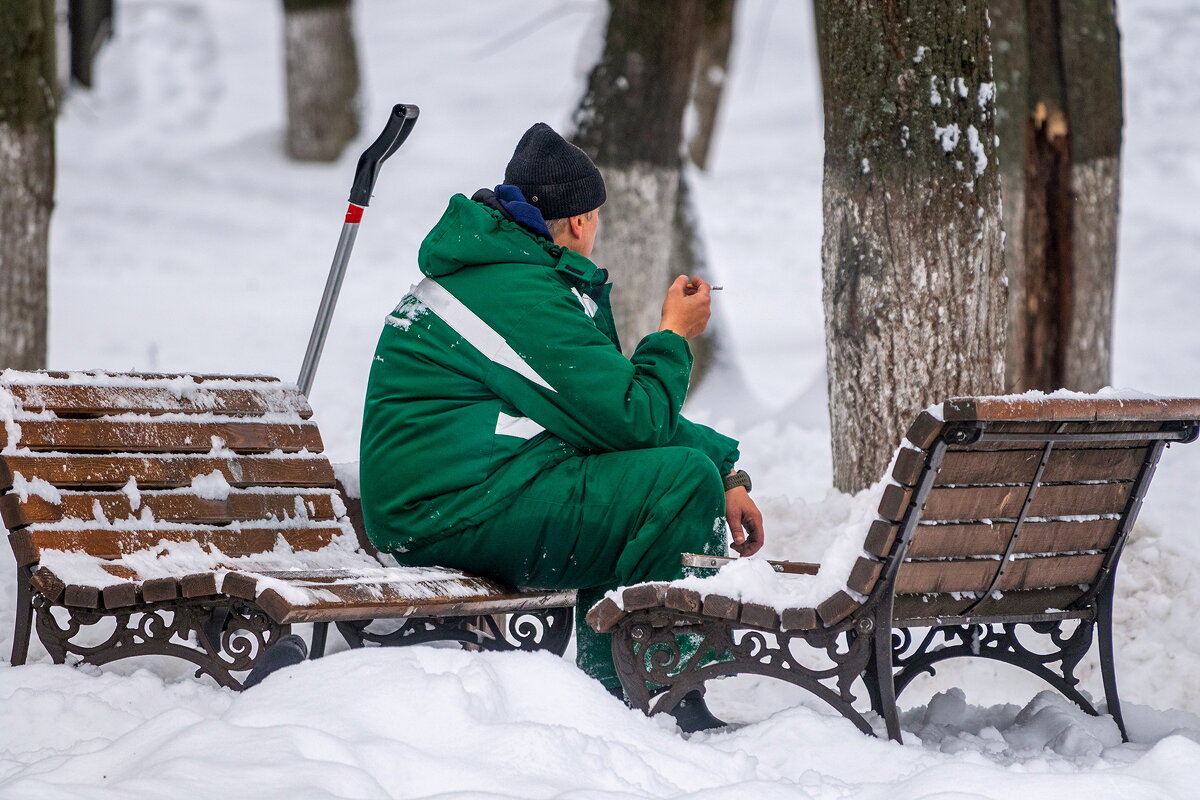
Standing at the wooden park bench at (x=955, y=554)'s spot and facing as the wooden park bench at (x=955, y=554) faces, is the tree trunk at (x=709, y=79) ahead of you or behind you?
ahead

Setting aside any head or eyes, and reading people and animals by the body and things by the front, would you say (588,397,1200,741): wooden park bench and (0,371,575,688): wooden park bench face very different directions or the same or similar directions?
very different directions

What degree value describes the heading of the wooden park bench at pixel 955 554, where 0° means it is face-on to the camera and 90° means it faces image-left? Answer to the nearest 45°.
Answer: approximately 135°

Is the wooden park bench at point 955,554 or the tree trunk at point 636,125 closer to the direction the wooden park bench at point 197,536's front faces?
the wooden park bench

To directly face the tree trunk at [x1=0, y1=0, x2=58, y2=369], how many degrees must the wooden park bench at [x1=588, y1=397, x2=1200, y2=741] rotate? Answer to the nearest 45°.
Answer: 0° — it already faces it

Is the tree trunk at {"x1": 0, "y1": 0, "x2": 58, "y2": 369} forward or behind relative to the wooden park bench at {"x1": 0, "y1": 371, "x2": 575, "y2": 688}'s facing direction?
behind

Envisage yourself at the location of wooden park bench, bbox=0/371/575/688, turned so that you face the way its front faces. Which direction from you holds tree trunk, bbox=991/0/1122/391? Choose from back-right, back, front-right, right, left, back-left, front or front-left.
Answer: left

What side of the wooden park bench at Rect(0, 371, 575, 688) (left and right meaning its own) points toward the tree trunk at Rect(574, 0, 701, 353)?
left

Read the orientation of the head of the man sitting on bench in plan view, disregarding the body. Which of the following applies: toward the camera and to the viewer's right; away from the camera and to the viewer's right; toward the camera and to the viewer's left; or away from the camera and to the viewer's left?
away from the camera and to the viewer's right

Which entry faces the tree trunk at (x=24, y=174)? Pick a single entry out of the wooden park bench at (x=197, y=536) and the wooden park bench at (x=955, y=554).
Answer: the wooden park bench at (x=955, y=554)
